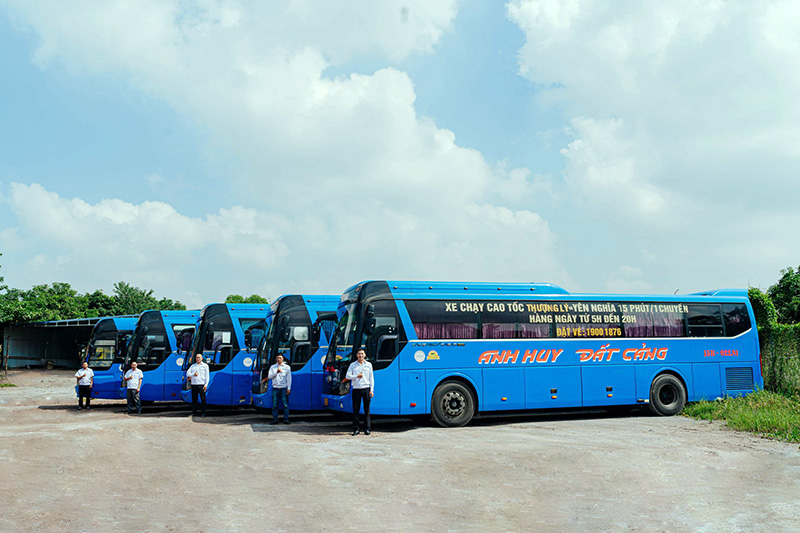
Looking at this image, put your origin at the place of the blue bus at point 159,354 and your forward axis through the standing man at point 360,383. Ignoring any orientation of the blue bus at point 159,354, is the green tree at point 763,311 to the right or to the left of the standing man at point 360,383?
left

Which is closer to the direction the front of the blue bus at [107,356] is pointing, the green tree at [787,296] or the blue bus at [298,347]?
the blue bus

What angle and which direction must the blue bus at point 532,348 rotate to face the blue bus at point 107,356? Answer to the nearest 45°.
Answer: approximately 45° to its right

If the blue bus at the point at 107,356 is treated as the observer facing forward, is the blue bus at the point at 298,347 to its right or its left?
on its left

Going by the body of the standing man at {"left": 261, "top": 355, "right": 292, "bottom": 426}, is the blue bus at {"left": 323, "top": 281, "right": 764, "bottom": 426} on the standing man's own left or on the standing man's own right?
on the standing man's own left

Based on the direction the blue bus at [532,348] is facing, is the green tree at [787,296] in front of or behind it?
behind

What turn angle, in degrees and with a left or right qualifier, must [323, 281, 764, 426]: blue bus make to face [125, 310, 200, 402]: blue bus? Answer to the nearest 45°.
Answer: approximately 45° to its right

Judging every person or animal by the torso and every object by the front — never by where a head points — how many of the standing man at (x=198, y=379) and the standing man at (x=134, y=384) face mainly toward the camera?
2

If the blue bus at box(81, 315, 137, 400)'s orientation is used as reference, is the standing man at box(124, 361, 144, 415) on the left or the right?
on its left

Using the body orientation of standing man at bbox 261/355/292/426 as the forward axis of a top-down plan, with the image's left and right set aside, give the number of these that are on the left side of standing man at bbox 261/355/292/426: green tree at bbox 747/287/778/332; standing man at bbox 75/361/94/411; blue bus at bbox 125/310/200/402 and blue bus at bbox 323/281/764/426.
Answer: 2
